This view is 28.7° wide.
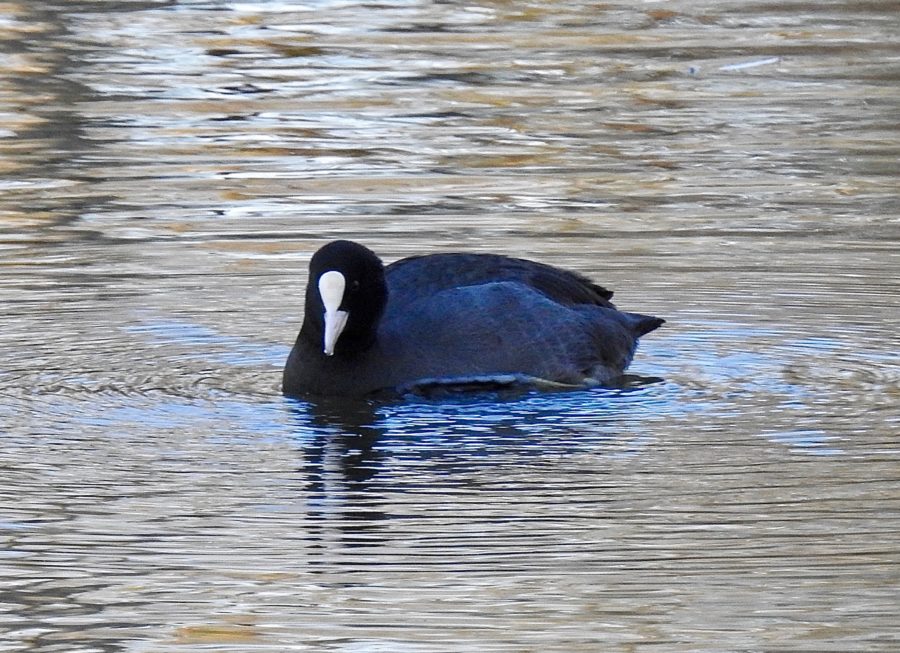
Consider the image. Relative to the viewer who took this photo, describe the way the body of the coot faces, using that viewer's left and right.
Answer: facing to the left of the viewer
